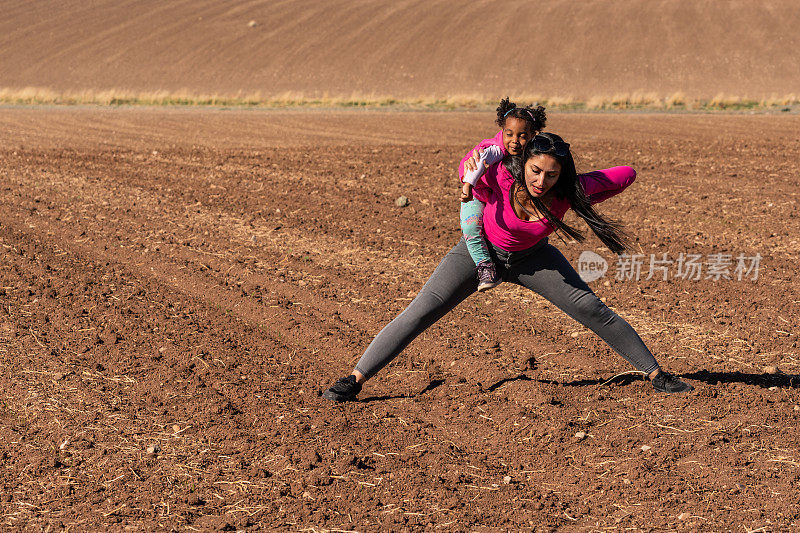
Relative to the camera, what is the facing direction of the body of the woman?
toward the camera

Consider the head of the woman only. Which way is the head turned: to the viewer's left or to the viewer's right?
to the viewer's left
